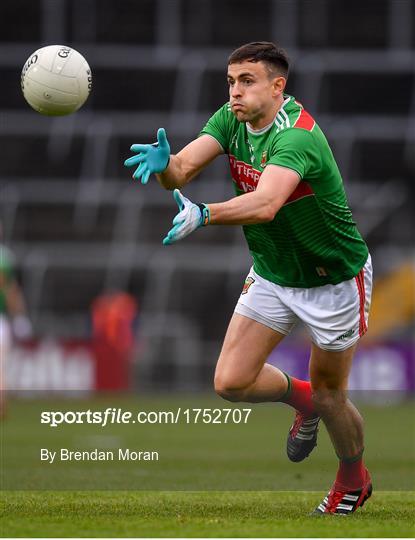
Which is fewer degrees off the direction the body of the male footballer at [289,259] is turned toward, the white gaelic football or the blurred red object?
the white gaelic football

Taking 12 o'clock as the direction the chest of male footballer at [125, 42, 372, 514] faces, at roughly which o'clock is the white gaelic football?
The white gaelic football is roughly at 2 o'clock from the male footballer.

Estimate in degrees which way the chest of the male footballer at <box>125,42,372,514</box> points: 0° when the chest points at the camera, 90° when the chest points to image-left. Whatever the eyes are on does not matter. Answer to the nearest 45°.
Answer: approximately 45°

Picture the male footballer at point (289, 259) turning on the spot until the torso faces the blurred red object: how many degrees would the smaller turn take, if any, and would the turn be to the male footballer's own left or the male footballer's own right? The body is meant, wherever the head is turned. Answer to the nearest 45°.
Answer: approximately 135° to the male footballer's own right
